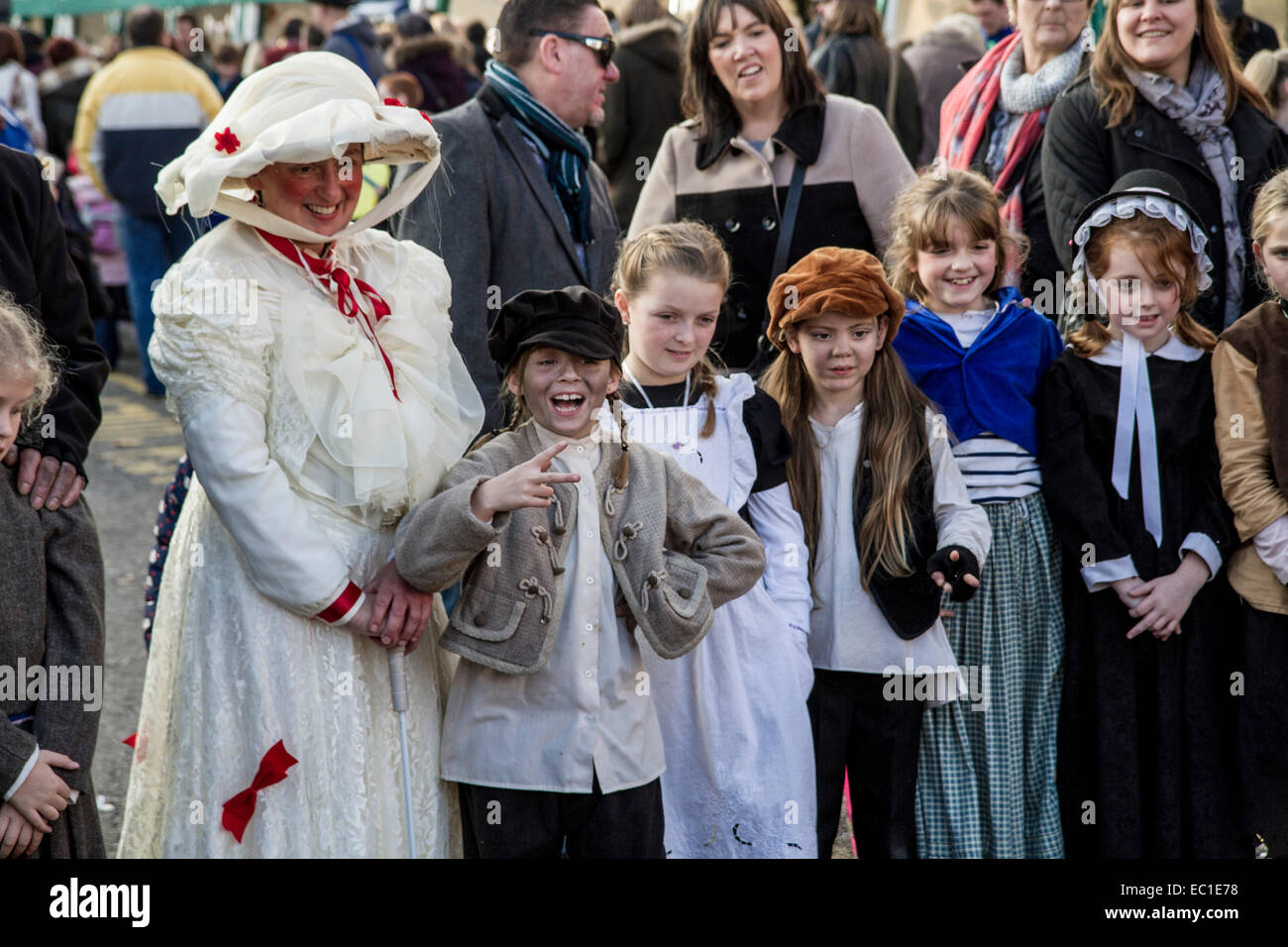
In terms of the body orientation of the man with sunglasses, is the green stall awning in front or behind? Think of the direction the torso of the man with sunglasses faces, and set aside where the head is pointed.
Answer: behind

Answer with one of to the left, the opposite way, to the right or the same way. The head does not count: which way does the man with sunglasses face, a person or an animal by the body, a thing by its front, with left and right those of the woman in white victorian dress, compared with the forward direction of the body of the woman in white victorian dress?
the same way

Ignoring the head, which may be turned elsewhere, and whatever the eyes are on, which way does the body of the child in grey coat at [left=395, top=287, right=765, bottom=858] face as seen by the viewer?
toward the camera

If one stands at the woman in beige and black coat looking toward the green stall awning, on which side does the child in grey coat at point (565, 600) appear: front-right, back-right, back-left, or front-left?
back-left

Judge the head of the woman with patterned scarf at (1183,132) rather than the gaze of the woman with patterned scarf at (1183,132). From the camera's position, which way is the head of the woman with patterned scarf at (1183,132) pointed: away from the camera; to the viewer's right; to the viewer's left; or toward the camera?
toward the camera

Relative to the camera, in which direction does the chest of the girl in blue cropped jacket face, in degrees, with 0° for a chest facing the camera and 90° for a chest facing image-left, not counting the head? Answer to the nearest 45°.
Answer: approximately 0°

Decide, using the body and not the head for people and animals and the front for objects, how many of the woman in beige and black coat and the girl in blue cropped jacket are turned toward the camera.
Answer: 2

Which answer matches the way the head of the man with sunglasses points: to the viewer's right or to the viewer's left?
to the viewer's right

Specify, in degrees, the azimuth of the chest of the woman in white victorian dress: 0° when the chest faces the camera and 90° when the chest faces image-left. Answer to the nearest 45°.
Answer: approximately 315°

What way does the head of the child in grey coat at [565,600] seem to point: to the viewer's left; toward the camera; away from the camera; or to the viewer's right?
toward the camera

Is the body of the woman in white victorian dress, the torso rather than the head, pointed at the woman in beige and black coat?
no
